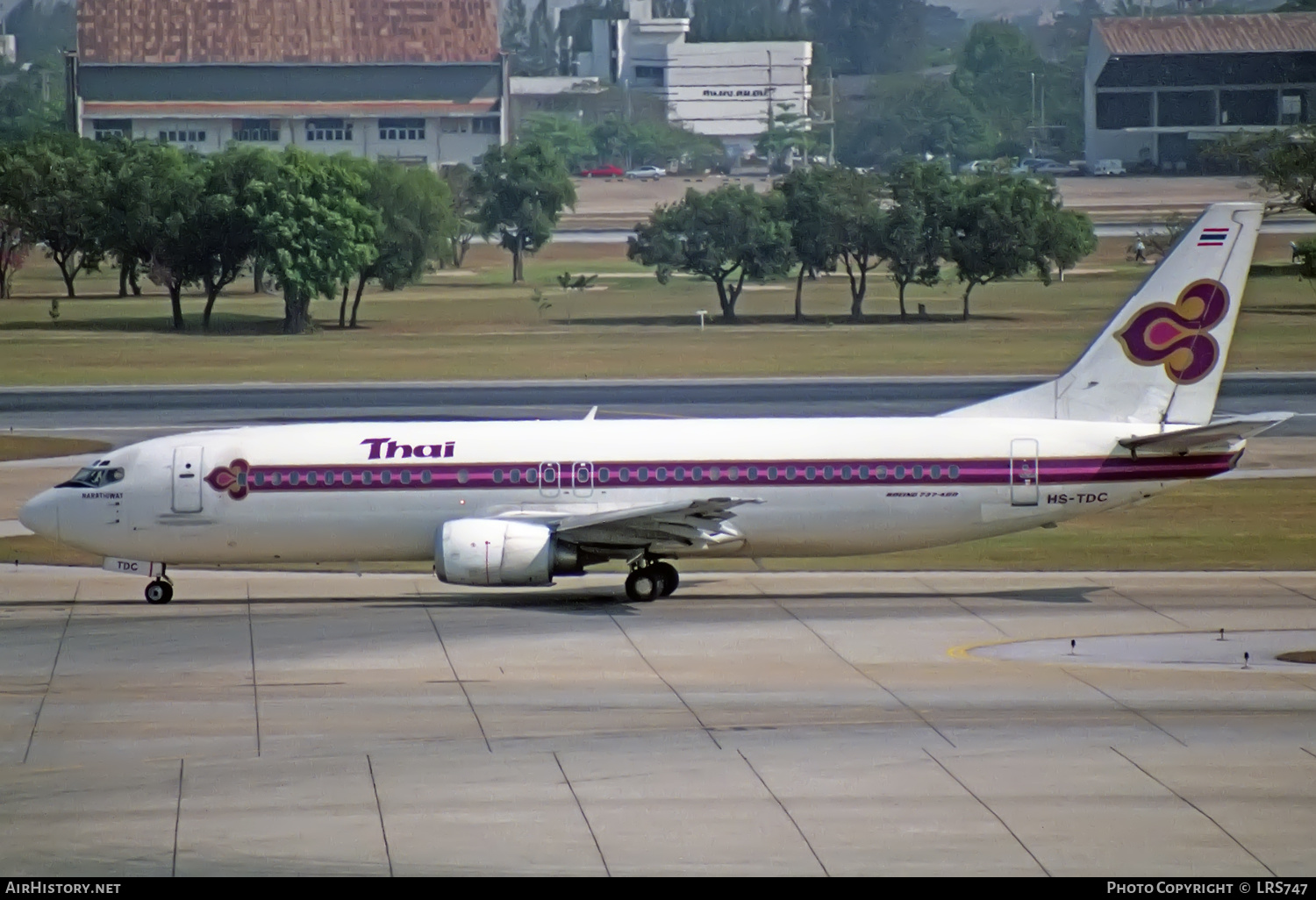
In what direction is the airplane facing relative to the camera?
to the viewer's left
